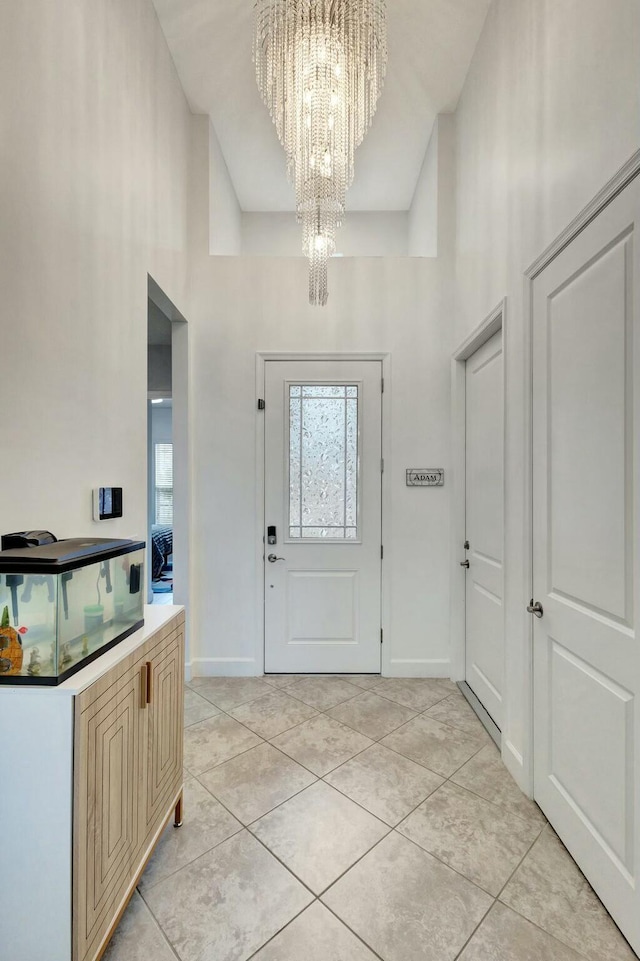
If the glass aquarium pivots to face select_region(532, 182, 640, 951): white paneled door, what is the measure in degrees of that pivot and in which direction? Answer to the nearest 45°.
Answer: approximately 45° to its left

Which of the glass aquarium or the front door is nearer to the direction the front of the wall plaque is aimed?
the glass aquarium

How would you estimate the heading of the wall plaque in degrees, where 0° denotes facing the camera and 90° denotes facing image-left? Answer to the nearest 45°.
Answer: approximately 0°

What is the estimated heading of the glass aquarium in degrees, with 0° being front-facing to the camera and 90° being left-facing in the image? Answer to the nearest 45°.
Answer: approximately 315°

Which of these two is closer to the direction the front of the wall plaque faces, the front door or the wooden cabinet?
the wooden cabinet

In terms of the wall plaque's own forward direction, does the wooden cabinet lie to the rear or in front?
in front

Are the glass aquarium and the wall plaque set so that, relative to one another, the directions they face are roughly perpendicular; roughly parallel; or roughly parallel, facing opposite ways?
roughly perpendicular

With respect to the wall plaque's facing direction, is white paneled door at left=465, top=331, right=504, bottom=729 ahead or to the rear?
ahead
